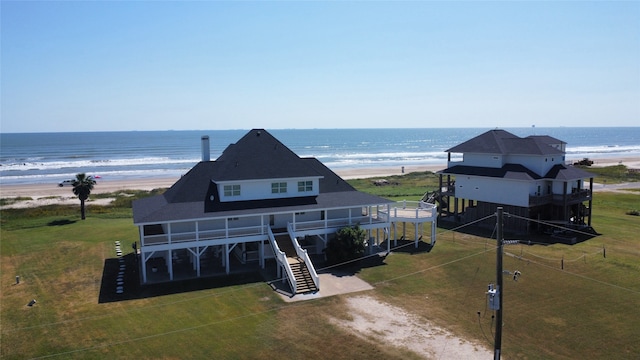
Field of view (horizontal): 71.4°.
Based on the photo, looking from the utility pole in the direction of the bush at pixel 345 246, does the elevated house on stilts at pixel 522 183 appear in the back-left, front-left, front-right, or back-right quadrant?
front-right
